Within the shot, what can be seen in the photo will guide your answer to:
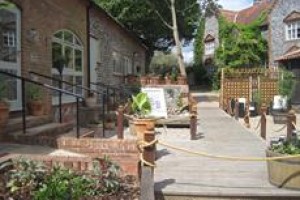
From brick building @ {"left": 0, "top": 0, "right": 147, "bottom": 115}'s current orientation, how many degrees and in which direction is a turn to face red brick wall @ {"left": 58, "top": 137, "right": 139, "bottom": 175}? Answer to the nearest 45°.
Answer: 0° — it already faces it

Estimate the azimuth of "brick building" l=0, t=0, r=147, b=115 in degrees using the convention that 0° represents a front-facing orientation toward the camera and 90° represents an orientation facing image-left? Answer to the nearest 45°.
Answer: approximately 0°

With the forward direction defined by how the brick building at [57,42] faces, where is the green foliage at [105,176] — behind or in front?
in front

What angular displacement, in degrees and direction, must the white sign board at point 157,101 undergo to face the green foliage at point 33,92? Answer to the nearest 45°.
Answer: approximately 45° to its right

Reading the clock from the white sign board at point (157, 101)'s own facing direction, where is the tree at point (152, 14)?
The tree is roughly at 6 o'clock from the white sign board.

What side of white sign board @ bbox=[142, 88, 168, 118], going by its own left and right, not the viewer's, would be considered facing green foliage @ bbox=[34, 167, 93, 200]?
front

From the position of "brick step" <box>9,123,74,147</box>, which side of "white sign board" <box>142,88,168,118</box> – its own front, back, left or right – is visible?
front
